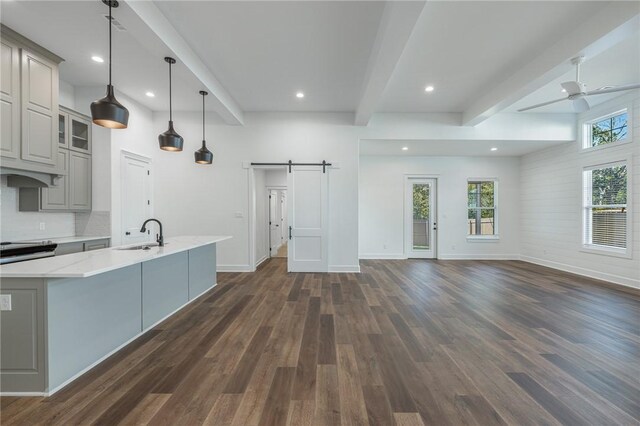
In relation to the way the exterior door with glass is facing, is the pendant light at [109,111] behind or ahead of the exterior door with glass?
ahead

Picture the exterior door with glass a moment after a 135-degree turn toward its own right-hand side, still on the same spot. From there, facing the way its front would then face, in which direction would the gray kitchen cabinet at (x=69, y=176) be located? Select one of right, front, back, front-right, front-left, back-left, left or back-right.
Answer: left

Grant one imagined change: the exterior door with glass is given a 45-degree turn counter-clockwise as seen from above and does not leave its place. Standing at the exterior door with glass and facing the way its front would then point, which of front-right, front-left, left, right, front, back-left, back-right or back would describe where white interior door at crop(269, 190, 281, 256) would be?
back-right

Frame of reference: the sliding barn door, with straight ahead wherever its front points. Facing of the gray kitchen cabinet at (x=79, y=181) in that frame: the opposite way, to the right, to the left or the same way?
to the left

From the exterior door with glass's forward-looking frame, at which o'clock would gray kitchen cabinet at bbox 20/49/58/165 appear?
The gray kitchen cabinet is roughly at 1 o'clock from the exterior door with glass.

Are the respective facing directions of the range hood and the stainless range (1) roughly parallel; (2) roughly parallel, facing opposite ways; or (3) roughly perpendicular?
roughly parallel

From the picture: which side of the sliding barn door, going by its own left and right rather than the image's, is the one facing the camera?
front

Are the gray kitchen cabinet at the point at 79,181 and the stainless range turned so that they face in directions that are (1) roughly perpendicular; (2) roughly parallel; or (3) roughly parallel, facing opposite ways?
roughly parallel

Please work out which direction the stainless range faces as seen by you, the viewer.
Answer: facing the viewer and to the right of the viewer

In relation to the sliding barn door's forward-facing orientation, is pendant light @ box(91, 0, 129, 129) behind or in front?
in front

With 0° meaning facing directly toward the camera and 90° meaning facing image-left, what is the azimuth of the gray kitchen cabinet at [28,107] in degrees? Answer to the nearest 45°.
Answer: approximately 315°

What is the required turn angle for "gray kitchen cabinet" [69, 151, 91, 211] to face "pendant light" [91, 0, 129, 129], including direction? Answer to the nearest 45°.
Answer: approximately 45° to its right

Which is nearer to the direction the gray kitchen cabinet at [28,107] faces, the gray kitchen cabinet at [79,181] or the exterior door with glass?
the exterior door with glass

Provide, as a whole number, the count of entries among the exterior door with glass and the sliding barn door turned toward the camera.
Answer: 2

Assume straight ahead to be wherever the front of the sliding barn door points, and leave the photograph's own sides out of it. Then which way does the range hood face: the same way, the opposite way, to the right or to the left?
to the left

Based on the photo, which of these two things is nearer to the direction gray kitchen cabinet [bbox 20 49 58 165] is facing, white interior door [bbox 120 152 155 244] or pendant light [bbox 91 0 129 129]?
the pendant light

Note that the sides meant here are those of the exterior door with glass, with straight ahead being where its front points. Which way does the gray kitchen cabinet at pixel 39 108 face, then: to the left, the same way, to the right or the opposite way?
to the left

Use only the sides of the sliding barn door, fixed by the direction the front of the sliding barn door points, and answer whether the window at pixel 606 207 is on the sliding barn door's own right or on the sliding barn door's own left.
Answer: on the sliding barn door's own left

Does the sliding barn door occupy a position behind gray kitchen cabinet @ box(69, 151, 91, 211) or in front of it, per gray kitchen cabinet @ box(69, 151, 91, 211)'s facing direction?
in front

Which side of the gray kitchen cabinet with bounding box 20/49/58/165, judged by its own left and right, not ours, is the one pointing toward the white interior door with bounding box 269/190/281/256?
left
